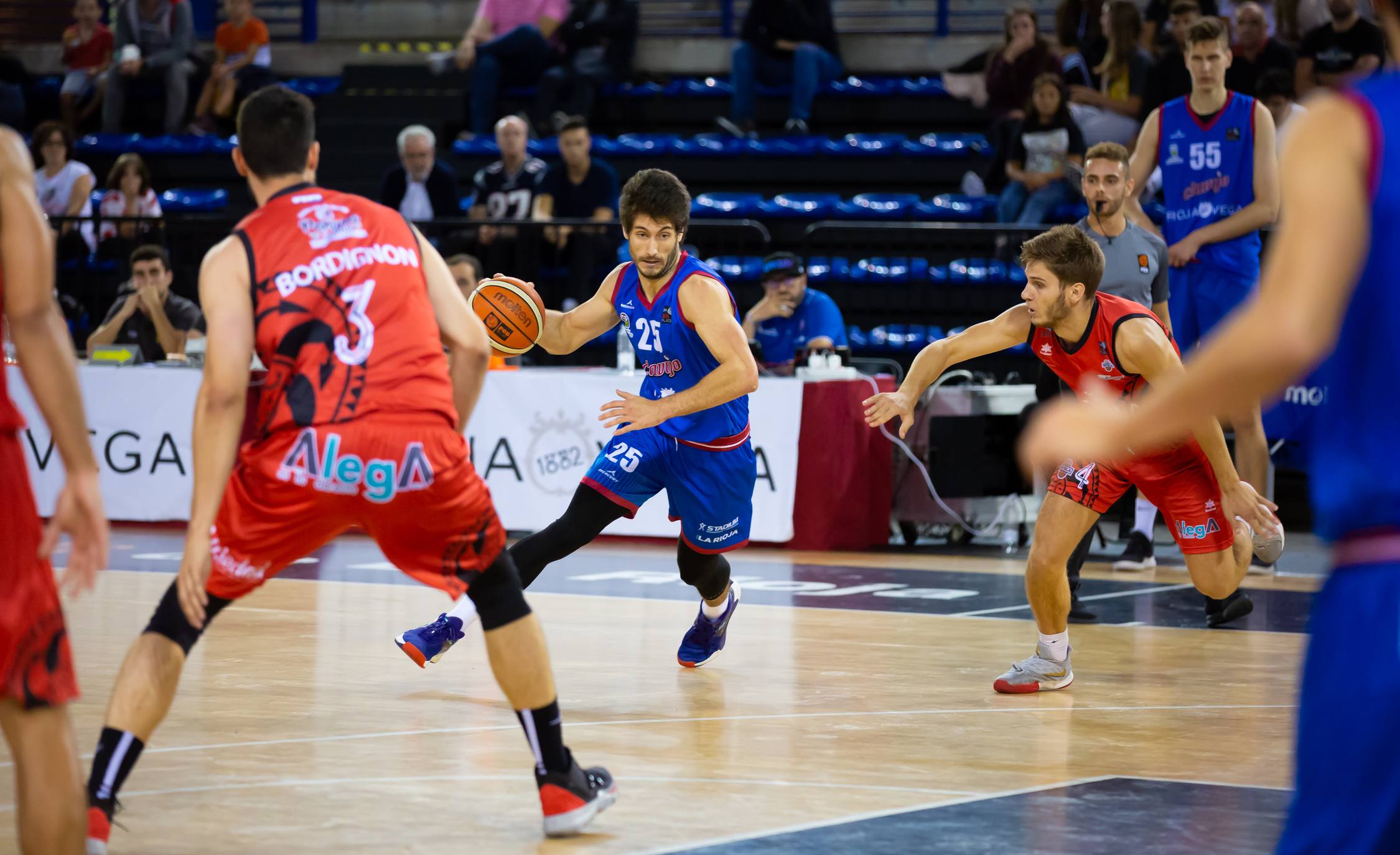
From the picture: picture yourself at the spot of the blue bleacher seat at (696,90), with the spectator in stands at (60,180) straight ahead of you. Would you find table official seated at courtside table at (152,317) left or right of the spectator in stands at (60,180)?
left

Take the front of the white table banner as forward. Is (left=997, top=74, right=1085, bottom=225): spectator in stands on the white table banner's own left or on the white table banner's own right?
on the white table banner's own left

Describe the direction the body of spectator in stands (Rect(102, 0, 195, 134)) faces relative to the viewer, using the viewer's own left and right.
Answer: facing the viewer

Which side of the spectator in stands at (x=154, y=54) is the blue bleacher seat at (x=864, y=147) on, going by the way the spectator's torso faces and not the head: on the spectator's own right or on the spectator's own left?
on the spectator's own left

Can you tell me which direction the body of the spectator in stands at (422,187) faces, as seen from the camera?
toward the camera

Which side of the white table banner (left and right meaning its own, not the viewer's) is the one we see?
front

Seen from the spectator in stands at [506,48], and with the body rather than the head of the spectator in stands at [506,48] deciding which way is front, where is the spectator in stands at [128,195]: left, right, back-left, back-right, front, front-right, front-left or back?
front

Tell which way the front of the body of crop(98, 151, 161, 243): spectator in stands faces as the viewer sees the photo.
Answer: toward the camera

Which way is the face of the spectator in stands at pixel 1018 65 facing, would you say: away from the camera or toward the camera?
toward the camera

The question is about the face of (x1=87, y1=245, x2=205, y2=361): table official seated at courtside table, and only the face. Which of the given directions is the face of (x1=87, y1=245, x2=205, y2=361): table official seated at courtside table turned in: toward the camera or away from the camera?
toward the camera

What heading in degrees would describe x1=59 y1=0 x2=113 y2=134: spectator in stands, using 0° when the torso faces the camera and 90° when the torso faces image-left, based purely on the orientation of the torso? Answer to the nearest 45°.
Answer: approximately 0°

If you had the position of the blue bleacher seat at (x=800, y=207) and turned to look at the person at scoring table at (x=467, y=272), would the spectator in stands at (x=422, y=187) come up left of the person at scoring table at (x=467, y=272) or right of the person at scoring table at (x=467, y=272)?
right

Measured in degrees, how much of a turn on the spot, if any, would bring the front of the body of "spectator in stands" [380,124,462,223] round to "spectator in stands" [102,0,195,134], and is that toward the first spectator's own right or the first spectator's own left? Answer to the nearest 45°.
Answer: approximately 135° to the first spectator's own right

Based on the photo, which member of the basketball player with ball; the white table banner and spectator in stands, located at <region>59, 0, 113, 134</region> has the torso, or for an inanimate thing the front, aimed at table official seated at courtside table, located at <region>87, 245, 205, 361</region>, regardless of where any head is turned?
spectator in stands, located at <region>59, 0, 113, 134</region>
